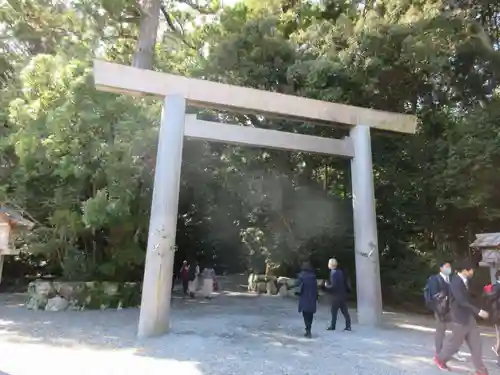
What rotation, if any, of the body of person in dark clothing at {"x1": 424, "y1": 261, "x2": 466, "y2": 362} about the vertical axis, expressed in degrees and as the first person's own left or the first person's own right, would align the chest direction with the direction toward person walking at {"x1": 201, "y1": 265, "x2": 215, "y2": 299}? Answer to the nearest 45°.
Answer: approximately 180°

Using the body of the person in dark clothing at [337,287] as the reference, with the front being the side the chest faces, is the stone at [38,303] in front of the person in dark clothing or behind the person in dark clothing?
in front

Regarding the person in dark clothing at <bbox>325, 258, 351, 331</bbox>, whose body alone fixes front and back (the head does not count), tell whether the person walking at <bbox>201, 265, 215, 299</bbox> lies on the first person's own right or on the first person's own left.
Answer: on the first person's own right

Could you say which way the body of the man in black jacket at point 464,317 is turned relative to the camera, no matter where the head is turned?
to the viewer's right

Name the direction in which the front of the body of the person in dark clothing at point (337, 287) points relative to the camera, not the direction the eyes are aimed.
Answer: to the viewer's left

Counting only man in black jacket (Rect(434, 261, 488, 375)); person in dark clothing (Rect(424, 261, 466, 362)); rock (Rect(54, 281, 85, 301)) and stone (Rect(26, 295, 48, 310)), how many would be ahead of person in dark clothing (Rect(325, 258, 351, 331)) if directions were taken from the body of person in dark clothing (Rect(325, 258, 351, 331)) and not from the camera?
2

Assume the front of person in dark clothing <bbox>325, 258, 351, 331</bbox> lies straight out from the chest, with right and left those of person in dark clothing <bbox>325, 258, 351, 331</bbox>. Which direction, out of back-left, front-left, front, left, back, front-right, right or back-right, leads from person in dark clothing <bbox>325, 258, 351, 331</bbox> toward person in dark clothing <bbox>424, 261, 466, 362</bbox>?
back-left

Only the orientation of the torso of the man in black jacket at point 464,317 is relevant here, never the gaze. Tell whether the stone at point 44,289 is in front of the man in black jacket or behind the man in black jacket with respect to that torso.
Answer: behind

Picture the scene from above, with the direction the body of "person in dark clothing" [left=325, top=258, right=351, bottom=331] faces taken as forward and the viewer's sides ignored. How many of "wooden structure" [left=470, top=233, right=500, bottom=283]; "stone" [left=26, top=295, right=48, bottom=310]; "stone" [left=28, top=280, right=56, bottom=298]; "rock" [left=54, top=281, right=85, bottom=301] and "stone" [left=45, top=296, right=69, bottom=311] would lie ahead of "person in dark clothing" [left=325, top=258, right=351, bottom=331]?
4

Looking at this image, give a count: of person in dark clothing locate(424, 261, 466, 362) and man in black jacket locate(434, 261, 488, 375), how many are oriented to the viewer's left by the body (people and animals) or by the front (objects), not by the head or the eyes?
0

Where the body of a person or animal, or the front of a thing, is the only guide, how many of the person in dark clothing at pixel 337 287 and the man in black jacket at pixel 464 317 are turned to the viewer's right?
1

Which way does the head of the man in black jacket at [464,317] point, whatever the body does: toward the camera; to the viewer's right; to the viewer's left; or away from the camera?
to the viewer's right

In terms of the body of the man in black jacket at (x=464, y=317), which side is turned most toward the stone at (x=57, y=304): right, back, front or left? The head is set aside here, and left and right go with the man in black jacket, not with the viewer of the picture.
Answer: back

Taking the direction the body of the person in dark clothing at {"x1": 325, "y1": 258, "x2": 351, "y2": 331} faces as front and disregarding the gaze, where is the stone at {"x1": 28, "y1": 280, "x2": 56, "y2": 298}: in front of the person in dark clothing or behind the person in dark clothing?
in front
